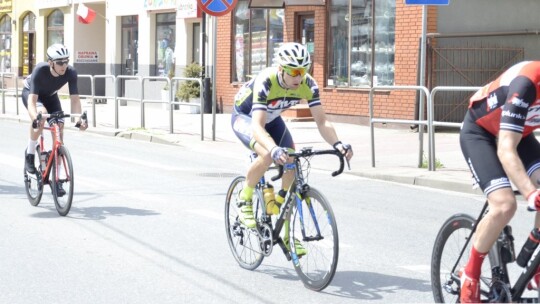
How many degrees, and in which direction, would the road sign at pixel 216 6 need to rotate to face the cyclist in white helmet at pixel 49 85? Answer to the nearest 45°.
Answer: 0° — it already faces them

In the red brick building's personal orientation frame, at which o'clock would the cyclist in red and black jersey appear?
The cyclist in red and black jersey is roughly at 12 o'clock from the red brick building.

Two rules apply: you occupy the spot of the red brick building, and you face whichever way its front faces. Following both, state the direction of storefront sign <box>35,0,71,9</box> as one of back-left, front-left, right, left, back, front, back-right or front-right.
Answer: back-right

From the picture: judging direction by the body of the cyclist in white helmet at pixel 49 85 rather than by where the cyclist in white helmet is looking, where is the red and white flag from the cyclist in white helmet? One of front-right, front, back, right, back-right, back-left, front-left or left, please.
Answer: back-left

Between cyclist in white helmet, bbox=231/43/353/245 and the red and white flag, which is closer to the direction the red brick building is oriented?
the cyclist in white helmet

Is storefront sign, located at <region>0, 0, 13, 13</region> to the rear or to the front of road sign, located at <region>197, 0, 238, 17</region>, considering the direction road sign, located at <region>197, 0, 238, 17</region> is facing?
to the rear

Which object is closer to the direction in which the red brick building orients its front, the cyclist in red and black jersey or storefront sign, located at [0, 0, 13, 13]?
the cyclist in red and black jersey

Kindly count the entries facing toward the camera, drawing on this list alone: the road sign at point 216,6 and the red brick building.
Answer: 2

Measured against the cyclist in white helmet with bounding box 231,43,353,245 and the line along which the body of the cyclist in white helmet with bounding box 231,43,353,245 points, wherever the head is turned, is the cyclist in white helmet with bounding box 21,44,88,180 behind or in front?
behind

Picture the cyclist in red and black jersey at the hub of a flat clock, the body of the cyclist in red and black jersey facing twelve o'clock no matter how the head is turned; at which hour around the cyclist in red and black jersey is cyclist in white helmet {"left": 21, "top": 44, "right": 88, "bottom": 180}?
The cyclist in white helmet is roughly at 6 o'clock from the cyclist in red and black jersey.

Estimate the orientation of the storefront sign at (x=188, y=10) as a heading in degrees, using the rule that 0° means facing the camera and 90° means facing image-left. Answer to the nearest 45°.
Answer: approximately 45°

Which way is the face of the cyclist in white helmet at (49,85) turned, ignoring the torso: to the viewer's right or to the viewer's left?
to the viewer's right

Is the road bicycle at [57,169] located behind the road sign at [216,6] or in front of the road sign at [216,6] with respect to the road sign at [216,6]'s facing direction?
in front
